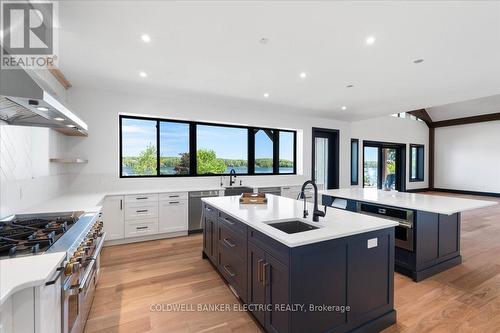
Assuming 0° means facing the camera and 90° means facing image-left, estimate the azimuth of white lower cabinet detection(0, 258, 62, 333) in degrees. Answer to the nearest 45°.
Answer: approximately 270°

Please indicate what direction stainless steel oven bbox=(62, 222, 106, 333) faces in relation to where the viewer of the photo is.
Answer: facing to the right of the viewer

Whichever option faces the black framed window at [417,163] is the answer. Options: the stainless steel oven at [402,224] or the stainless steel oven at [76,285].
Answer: the stainless steel oven at [76,285]

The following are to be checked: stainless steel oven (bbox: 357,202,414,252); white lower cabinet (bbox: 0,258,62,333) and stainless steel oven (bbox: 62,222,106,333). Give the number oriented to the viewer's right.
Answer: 2

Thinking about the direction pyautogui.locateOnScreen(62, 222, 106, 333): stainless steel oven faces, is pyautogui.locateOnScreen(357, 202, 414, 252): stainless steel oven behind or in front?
in front

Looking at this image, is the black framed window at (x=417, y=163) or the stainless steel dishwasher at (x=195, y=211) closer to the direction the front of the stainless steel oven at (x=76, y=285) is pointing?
the black framed window

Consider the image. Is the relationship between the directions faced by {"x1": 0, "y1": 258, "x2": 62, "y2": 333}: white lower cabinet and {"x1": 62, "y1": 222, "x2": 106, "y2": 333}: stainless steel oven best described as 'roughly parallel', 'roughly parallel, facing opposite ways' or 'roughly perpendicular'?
roughly parallel

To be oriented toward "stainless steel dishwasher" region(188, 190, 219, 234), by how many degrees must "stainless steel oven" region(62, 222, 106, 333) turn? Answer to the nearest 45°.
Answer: approximately 45° to its left

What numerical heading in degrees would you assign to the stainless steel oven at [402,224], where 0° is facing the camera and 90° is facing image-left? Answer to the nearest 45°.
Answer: approximately 45°

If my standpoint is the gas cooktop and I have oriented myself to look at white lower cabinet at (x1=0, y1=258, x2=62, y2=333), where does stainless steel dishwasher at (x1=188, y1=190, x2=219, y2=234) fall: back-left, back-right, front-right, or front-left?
back-left

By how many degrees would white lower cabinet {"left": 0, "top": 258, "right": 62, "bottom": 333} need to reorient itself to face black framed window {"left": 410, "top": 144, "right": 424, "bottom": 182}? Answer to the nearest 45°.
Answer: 0° — it already faces it
